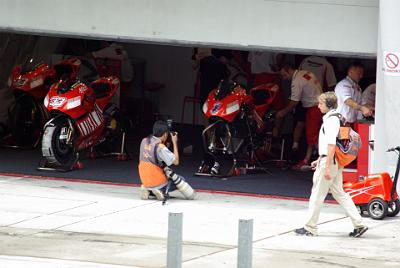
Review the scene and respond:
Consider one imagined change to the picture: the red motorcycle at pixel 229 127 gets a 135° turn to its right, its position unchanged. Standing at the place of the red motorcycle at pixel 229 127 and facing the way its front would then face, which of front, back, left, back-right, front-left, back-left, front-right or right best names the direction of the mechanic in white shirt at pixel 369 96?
right

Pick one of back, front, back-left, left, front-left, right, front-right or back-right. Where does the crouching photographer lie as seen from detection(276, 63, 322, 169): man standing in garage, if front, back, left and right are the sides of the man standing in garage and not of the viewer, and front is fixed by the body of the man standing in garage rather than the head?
front-left

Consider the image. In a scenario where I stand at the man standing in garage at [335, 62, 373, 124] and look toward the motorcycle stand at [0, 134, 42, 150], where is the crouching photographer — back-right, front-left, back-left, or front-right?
front-left

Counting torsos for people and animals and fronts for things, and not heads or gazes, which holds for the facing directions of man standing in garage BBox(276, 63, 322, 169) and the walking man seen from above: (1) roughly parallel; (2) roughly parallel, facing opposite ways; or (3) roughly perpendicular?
roughly parallel

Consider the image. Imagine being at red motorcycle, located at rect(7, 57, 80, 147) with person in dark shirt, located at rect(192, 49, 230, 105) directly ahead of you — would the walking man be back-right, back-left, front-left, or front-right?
front-right

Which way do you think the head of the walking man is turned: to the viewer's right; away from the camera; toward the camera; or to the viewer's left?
to the viewer's left

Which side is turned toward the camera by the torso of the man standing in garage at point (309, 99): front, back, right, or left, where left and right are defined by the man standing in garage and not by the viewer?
left

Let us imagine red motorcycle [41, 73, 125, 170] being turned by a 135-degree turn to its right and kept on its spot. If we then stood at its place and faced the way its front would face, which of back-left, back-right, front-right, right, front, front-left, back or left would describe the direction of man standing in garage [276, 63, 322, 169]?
right

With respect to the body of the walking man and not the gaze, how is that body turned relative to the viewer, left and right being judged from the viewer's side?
facing to the left of the viewer
